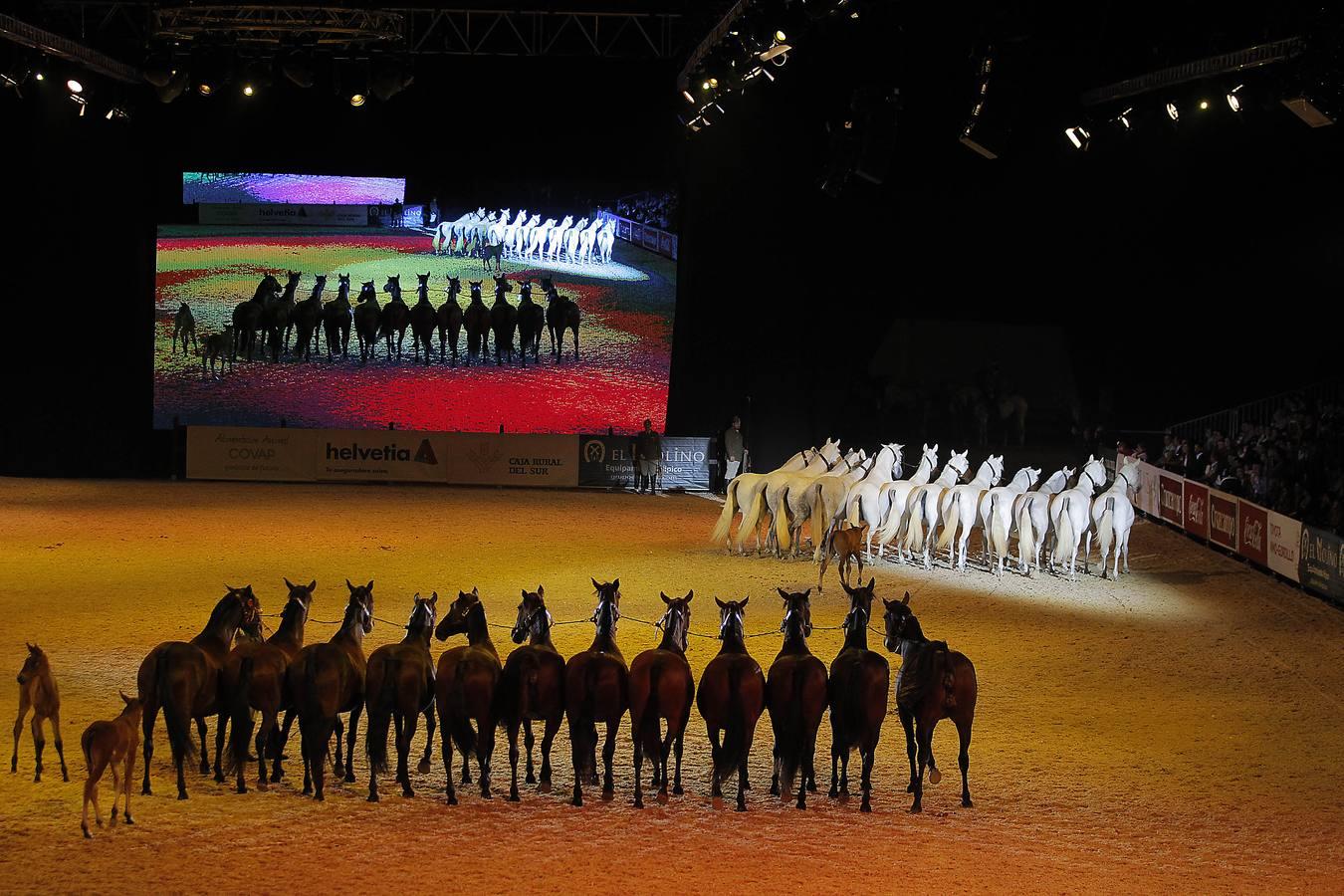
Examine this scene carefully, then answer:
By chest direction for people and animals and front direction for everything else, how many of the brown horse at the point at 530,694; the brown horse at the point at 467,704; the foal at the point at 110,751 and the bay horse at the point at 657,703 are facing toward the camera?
0

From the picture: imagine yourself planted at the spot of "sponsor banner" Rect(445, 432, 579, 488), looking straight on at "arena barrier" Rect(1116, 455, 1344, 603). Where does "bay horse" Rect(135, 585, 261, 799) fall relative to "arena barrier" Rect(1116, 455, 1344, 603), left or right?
right

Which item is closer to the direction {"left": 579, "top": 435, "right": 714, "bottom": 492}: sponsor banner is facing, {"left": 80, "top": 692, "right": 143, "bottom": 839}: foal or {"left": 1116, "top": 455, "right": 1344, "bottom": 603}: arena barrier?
the foal

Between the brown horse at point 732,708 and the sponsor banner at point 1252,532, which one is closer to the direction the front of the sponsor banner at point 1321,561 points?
the brown horse

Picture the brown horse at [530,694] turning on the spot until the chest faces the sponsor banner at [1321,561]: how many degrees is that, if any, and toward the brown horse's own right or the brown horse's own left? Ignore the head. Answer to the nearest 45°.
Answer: approximately 45° to the brown horse's own right

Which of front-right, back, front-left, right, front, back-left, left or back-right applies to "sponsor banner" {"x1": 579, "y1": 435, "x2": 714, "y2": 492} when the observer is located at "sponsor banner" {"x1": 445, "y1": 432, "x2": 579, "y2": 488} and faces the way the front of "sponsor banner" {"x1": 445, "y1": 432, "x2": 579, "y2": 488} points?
left

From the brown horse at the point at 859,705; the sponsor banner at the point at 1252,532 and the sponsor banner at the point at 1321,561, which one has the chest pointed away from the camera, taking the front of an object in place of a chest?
the brown horse

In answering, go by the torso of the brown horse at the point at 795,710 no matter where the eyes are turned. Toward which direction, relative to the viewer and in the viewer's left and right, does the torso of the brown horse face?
facing away from the viewer

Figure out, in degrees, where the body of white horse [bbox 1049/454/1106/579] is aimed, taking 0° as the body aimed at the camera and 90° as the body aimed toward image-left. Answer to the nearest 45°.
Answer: approximately 225°

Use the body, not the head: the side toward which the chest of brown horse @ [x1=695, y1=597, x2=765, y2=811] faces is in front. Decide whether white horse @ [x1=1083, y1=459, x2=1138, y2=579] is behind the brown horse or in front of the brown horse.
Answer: in front

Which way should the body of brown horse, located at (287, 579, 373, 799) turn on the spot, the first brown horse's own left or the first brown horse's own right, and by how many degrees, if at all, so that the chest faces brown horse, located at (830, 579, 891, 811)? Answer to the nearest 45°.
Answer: approximately 45° to the first brown horse's own right

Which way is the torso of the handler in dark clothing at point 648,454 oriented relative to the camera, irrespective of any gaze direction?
toward the camera

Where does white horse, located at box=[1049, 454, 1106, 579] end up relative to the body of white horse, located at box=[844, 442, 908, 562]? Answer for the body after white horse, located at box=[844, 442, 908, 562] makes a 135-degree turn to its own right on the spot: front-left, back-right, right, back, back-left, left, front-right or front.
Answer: left

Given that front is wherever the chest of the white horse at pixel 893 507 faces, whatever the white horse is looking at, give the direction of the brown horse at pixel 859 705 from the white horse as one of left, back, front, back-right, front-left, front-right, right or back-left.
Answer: back-right

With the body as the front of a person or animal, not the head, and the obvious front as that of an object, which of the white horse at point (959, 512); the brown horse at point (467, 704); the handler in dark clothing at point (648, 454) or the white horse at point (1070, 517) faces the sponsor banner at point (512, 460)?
the brown horse

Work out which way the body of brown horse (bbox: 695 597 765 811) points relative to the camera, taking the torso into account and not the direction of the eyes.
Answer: away from the camera

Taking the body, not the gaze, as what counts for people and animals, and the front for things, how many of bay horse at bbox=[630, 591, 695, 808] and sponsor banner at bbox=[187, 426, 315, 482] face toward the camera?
1

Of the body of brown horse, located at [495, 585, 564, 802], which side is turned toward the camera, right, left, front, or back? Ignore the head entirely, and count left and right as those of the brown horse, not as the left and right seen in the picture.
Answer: back
